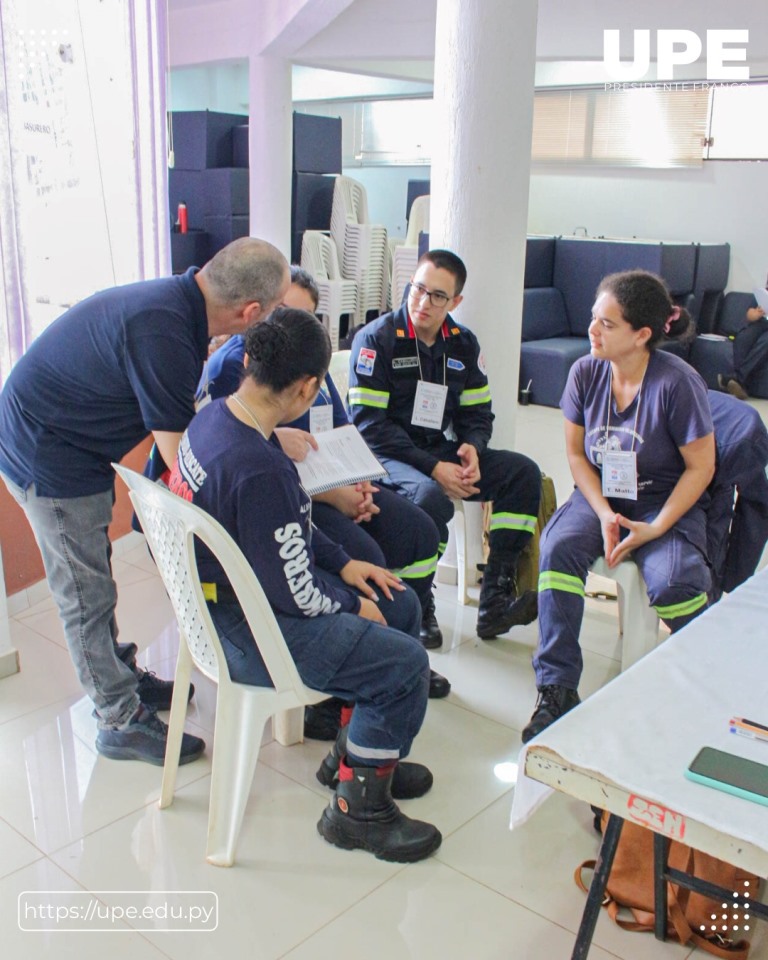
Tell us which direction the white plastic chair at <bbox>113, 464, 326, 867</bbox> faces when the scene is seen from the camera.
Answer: facing away from the viewer and to the right of the viewer

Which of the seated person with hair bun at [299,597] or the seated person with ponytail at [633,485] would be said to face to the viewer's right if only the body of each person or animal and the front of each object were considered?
the seated person with hair bun at [299,597]

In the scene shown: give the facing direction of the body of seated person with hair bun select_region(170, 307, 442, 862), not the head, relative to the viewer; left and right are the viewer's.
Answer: facing to the right of the viewer

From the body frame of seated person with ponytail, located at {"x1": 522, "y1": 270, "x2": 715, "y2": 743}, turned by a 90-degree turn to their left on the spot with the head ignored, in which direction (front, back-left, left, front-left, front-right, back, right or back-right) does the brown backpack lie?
front-right

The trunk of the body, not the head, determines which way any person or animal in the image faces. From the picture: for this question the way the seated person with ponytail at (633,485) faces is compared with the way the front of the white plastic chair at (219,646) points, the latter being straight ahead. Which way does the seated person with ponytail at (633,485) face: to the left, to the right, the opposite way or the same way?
the opposite way

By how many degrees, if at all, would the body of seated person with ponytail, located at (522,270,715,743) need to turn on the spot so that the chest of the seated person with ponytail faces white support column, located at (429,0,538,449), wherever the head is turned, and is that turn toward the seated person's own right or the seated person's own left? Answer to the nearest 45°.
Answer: approximately 90° to the seated person's own right

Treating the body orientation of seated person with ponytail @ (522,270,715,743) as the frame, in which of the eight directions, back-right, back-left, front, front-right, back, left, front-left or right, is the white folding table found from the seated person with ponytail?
front-left

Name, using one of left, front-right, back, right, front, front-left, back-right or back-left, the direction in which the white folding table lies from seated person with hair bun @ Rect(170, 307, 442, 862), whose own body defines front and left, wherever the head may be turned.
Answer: front-right

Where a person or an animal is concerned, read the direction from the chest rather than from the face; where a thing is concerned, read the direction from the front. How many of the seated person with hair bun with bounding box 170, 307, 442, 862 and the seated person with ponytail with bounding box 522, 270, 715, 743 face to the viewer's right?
1

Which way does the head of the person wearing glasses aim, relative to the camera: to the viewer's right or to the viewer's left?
to the viewer's left

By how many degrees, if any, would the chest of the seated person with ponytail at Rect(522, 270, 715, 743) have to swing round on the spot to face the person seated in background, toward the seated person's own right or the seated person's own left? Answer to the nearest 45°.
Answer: approximately 135° to the seated person's own right

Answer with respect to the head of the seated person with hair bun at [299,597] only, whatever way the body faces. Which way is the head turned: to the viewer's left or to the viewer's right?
to the viewer's right

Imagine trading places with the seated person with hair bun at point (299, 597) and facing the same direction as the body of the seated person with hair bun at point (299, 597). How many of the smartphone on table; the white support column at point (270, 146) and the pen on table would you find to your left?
1
